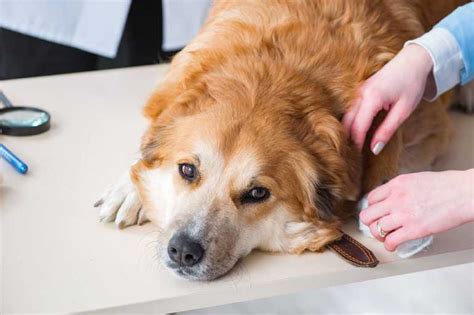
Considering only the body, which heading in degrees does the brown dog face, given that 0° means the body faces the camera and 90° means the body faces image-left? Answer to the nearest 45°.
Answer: approximately 45°

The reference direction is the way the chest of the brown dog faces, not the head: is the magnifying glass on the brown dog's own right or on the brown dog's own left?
on the brown dog's own right
